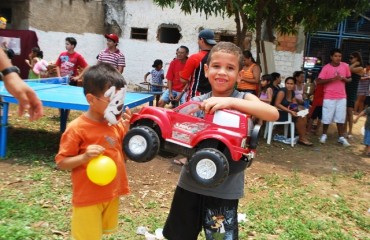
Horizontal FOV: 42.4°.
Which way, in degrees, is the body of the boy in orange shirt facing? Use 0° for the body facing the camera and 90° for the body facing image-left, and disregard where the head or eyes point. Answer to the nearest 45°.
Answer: approximately 315°

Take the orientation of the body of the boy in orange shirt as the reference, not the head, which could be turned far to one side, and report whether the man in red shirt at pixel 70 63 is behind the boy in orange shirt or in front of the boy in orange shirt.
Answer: behind

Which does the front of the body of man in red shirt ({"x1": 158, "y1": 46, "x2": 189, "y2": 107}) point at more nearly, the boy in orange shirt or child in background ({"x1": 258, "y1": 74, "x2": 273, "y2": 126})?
the boy in orange shirt

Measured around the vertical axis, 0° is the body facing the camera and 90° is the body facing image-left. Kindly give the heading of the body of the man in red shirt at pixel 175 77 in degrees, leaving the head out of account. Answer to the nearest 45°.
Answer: approximately 45°

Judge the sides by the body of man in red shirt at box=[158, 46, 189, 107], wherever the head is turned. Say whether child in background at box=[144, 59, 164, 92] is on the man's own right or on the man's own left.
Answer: on the man's own right

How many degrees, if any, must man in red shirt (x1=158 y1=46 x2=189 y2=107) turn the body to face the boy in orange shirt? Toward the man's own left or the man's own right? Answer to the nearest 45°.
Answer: approximately 45° to the man's own left

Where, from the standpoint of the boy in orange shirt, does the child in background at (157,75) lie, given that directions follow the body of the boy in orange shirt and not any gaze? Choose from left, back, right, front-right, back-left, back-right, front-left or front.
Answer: back-left

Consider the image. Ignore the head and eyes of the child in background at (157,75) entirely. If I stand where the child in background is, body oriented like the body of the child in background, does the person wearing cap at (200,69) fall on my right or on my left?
on my left

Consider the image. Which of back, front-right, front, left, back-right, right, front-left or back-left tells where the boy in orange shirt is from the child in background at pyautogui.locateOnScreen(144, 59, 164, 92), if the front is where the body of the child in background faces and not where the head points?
front-left

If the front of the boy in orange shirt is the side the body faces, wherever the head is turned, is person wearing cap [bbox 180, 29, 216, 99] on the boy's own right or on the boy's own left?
on the boy's own left
